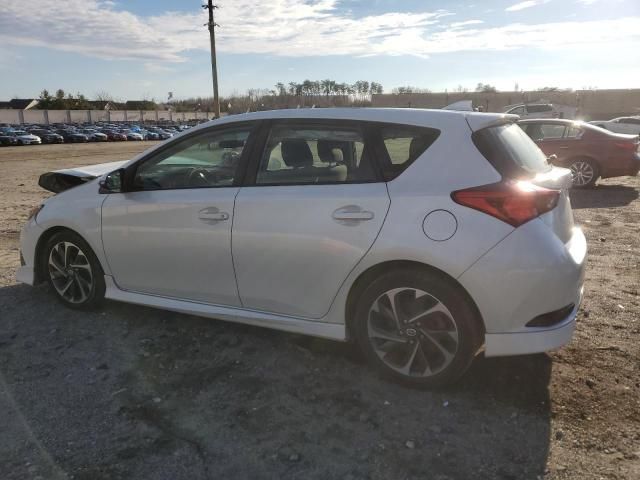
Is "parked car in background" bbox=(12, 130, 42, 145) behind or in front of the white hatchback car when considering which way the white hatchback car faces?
in front

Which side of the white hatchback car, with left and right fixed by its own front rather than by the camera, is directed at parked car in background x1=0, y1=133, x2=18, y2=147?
front

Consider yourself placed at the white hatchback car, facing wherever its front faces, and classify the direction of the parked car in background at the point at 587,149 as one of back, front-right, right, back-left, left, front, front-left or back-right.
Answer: right

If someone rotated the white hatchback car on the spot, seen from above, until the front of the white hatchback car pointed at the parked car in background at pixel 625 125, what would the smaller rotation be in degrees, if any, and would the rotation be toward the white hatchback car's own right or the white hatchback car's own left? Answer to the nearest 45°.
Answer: approximately 90° to the white hatchback car's own right

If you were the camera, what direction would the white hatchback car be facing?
facing away from the viewer and to the left of the viewer

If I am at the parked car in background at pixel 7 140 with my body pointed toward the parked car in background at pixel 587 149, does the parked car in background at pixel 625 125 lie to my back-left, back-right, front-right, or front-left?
front-left

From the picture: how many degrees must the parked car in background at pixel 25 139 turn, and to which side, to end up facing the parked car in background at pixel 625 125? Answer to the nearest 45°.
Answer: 0° — it already faces it

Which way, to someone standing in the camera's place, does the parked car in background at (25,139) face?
facing the viewer and to the right of the viewer
